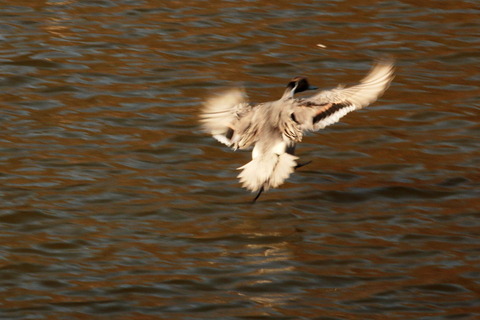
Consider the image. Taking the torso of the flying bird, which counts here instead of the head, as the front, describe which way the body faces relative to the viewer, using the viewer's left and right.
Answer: facing away from the viewer and to the right of the viewer
